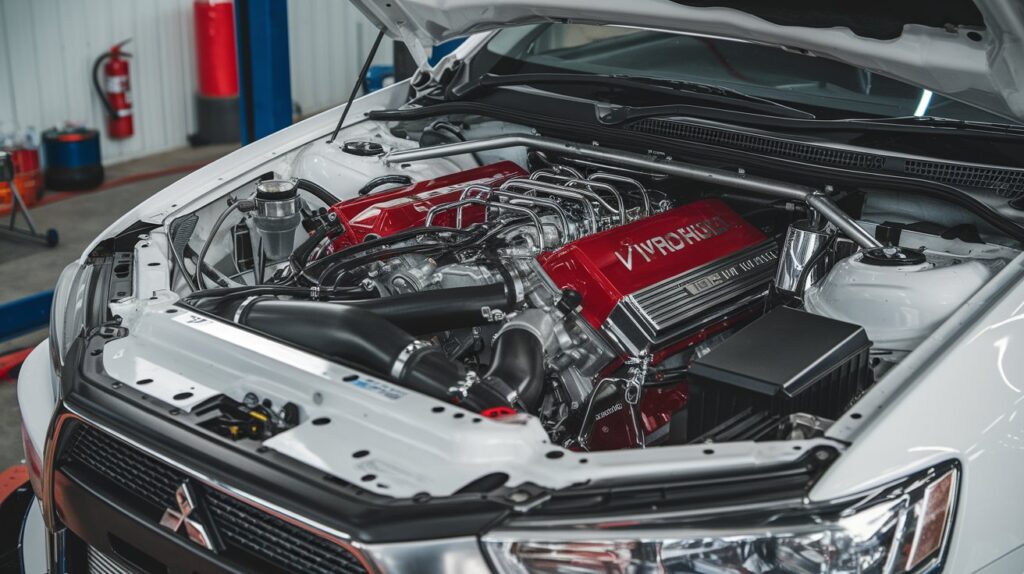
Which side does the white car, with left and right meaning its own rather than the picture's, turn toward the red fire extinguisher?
right

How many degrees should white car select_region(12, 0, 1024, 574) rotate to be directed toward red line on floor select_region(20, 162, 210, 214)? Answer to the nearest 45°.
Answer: approximately 90° to its right

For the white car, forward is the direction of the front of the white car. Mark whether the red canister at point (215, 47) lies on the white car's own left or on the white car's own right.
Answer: on the white car's own right

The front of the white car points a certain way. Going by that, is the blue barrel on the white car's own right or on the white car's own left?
on the white car's own right

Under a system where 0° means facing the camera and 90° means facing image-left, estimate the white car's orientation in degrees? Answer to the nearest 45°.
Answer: approximately 45°

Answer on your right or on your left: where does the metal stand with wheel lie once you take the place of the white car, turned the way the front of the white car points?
on your right
